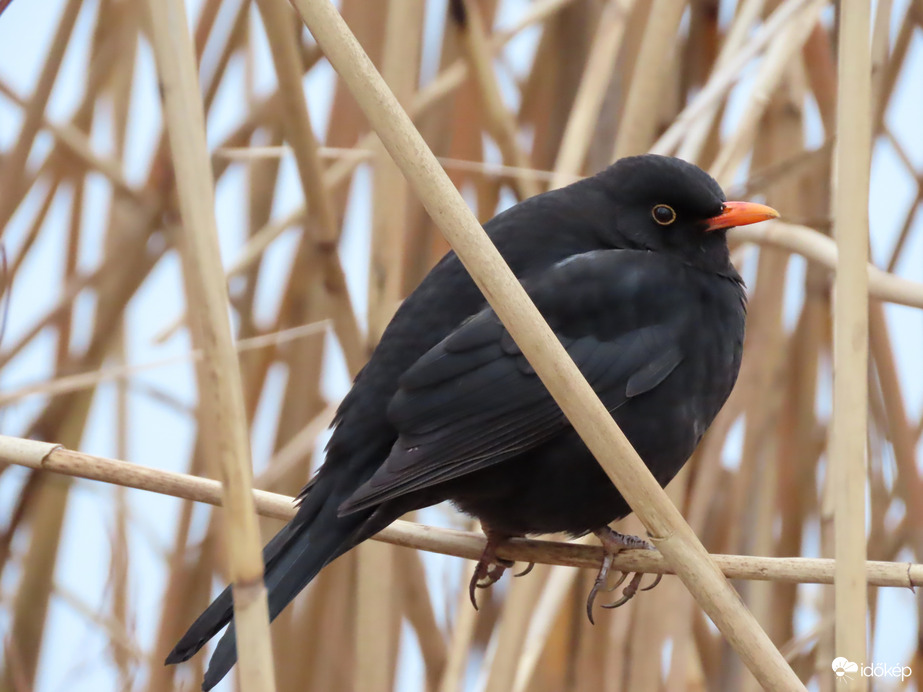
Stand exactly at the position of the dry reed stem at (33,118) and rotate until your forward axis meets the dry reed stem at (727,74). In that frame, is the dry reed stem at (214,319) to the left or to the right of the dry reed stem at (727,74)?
right

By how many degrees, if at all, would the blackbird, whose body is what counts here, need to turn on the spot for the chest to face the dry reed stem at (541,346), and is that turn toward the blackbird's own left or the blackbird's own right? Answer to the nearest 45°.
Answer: approximately 90° to the blackbird's own right

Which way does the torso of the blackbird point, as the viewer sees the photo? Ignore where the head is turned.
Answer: to the viewer's right

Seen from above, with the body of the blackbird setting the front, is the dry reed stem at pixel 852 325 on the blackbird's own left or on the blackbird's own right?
on the blackbird's own right

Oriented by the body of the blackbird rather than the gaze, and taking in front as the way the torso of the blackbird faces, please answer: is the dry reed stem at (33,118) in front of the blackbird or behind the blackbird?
behind
